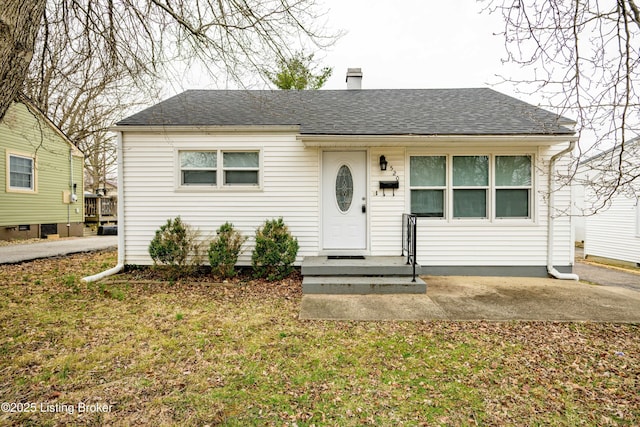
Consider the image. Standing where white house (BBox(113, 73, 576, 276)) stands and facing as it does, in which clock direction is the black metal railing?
The black metal railing is roughly at 10 o'clock from the white house.

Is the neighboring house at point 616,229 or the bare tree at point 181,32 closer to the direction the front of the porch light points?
the bare tree

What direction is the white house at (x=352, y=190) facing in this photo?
toward the camera

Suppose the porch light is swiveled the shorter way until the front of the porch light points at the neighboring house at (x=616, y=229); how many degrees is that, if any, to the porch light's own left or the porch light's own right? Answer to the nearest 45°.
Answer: approximately 135° to the porch light's own left

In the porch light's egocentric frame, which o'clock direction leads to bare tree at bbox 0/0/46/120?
The bare tree is roughly at 1 o'clock from the porch light.

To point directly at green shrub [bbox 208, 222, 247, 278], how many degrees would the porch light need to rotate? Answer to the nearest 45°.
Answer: approximately 90° to its right

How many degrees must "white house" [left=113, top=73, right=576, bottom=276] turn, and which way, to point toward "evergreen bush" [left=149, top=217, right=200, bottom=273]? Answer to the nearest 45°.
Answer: approximately 90° to its right

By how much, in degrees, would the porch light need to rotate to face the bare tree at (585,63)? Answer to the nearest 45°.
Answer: approximately 45° to its left

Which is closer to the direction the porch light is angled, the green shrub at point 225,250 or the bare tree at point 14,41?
the bare tree

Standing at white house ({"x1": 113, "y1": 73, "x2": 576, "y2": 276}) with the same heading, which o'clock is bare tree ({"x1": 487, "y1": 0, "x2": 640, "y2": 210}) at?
The bare tree is roughly at 11 o'clock from the white house.

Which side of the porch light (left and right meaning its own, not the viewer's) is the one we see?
front

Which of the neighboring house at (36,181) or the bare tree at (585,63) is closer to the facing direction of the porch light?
the bare tree
